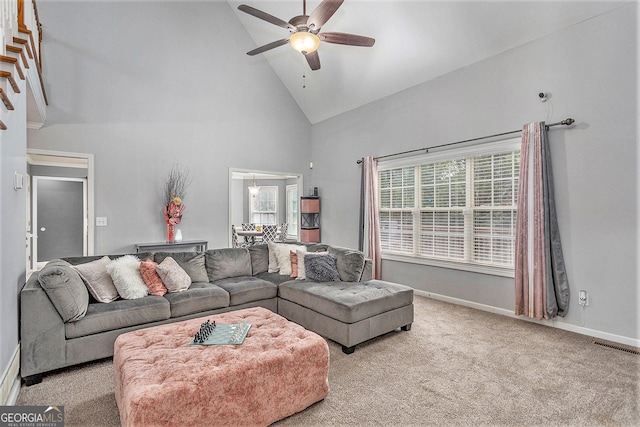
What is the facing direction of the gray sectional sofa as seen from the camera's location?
facing the viewer and to the right of the viewer

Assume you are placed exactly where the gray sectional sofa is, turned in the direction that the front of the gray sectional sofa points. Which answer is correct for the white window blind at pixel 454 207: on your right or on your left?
on your left

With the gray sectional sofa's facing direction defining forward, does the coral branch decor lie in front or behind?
behind

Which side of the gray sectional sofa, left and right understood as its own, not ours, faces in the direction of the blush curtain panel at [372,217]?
left

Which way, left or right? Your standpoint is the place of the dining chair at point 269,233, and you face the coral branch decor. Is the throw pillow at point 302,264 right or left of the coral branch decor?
left

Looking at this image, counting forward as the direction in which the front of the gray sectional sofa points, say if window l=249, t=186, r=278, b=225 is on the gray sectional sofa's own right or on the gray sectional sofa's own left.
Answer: on the gray sectional sofa's own left

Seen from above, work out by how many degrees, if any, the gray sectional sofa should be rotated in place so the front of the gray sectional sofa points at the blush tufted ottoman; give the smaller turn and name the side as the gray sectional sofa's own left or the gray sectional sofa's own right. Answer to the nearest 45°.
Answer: approximately 45° to the gray sectional sofa's own right

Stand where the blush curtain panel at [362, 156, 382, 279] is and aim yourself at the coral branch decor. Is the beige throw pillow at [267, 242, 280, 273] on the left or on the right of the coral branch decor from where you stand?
left

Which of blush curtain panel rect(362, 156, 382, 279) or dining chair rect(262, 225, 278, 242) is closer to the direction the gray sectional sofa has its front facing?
the blush curtain panel
